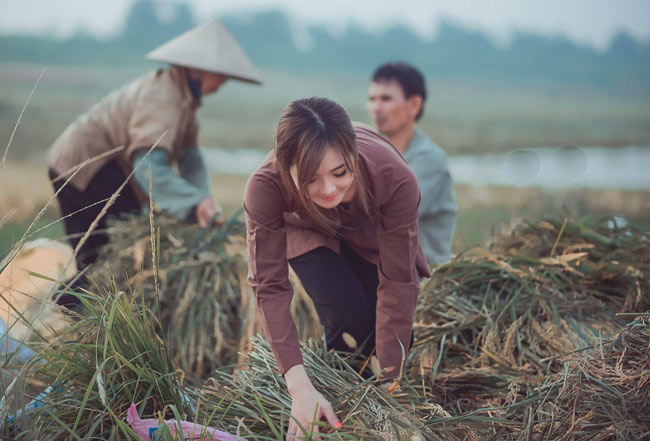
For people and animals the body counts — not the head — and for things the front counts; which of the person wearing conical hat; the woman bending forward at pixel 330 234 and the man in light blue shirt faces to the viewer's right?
the person wearing conical hat

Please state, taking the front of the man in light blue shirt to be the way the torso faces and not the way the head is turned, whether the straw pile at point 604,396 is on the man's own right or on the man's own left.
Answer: on the man's own left

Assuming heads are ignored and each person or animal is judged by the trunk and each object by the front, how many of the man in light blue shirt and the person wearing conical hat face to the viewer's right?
1

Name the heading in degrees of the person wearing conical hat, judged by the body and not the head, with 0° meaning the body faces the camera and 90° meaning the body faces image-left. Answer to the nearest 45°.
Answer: approximately 270°

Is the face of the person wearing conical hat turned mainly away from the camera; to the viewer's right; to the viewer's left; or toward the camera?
to the viewer's right

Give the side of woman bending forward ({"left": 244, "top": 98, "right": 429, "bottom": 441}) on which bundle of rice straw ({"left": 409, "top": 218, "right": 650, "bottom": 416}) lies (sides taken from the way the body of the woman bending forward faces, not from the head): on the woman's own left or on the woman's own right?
on the woman's own left

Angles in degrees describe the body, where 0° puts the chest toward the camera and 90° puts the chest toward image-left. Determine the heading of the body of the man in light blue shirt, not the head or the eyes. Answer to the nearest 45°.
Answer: approximately 45°

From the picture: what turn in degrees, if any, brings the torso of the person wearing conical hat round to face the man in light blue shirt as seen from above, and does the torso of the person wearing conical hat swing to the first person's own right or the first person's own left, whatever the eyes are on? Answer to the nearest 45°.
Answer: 0° — they already face them

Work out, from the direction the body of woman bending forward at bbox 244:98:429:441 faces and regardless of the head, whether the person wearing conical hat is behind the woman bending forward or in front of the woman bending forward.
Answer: behind

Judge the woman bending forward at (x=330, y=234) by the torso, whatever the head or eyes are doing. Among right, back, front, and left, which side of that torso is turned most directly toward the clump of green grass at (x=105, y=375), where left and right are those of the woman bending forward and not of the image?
front

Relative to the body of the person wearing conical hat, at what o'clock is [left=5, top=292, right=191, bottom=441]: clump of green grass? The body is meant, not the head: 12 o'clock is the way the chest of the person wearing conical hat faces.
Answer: The clump of green grass is roughly at 3 o'clock from the person wearing conical hat.

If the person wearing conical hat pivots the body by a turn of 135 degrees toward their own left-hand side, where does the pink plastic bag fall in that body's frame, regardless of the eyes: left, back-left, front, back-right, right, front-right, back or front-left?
back-left

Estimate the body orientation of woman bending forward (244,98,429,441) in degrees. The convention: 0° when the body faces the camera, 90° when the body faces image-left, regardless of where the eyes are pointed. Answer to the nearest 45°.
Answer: approximately 0°
